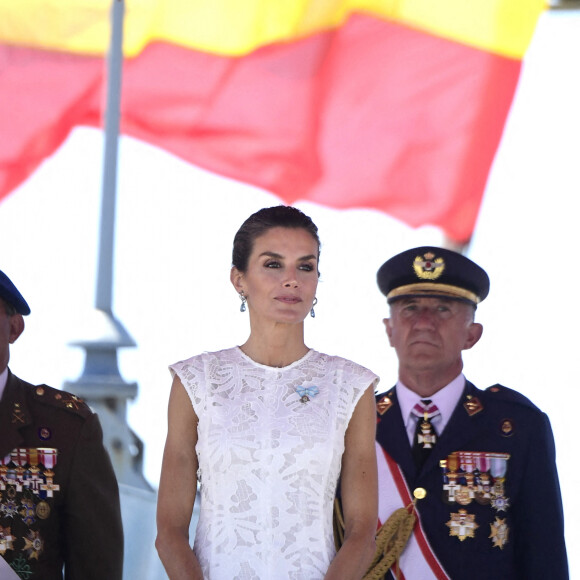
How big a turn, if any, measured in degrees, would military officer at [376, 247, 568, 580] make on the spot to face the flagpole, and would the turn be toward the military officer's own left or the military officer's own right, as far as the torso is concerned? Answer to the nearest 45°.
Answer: approximately 135° to the military officer's own right

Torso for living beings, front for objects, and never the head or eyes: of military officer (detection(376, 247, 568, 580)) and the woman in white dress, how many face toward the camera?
2

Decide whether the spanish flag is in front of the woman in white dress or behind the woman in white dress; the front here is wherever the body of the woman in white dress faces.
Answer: behind

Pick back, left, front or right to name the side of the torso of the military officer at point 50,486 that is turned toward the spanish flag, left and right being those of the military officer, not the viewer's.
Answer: back

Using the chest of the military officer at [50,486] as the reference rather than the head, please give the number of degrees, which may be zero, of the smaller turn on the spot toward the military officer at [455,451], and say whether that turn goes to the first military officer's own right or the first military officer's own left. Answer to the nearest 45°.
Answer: approximately 90° to the first military officer's own left

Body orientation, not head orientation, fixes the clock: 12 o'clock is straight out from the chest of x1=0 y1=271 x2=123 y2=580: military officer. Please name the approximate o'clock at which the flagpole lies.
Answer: The flagpole is roughly at 6 o'clock from the military officer.

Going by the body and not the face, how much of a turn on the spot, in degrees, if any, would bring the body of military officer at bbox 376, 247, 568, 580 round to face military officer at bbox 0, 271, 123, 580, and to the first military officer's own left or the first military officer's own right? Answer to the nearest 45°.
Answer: approximately 90° to the first military officer's own right

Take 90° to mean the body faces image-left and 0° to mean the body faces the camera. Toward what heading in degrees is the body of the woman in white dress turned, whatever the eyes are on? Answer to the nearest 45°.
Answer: approximately 0°

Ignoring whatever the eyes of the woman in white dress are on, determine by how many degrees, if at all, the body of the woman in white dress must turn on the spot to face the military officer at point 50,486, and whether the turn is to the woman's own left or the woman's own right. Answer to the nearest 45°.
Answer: approximately 135° to the woman's own right
